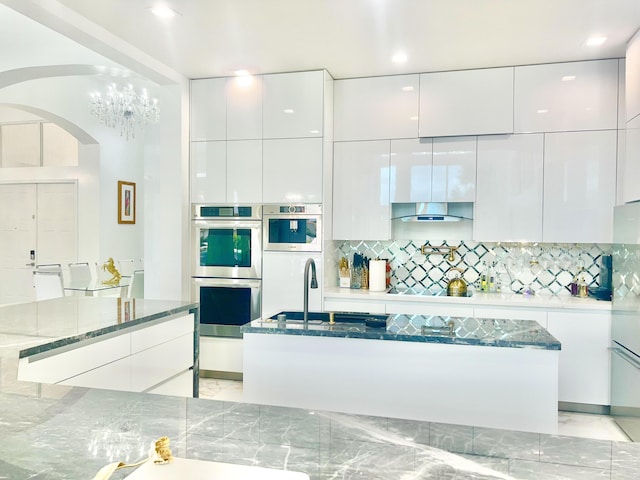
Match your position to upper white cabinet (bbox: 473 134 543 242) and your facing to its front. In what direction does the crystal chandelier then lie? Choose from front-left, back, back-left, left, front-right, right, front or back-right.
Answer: right

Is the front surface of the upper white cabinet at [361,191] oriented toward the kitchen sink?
yes

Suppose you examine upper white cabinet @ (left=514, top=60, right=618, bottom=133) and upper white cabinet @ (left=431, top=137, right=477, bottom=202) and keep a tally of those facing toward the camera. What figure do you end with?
2

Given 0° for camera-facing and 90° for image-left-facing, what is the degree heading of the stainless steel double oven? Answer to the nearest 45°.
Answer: approximately 0°

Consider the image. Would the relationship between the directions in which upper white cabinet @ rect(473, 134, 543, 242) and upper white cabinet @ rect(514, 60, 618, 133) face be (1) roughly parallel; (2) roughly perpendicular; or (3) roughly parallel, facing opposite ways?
roughly parallel

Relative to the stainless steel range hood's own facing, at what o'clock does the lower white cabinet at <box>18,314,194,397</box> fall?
The lower white cabinet is roughly at 1 o'clock from the stainless steel range hood.

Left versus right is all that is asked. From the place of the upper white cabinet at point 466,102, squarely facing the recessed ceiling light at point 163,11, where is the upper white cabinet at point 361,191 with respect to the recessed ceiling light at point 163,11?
right

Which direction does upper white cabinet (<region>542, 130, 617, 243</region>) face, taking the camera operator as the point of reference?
facing the viewer

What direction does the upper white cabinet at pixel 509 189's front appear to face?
toward the camera

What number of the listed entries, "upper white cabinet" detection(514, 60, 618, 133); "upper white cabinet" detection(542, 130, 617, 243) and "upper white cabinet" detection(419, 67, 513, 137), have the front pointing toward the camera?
3

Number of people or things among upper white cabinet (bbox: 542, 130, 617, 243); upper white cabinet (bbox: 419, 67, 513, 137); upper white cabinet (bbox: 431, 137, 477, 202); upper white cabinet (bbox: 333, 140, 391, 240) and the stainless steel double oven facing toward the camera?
5

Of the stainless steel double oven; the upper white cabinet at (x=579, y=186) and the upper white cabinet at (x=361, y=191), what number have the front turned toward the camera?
3

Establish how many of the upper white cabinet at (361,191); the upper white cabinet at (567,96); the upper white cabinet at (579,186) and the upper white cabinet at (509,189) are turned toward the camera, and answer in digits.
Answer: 4

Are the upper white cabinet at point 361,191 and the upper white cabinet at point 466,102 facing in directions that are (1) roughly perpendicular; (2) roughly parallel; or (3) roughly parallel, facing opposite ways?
roughly parallel

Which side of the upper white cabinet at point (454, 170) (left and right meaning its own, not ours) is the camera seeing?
front
